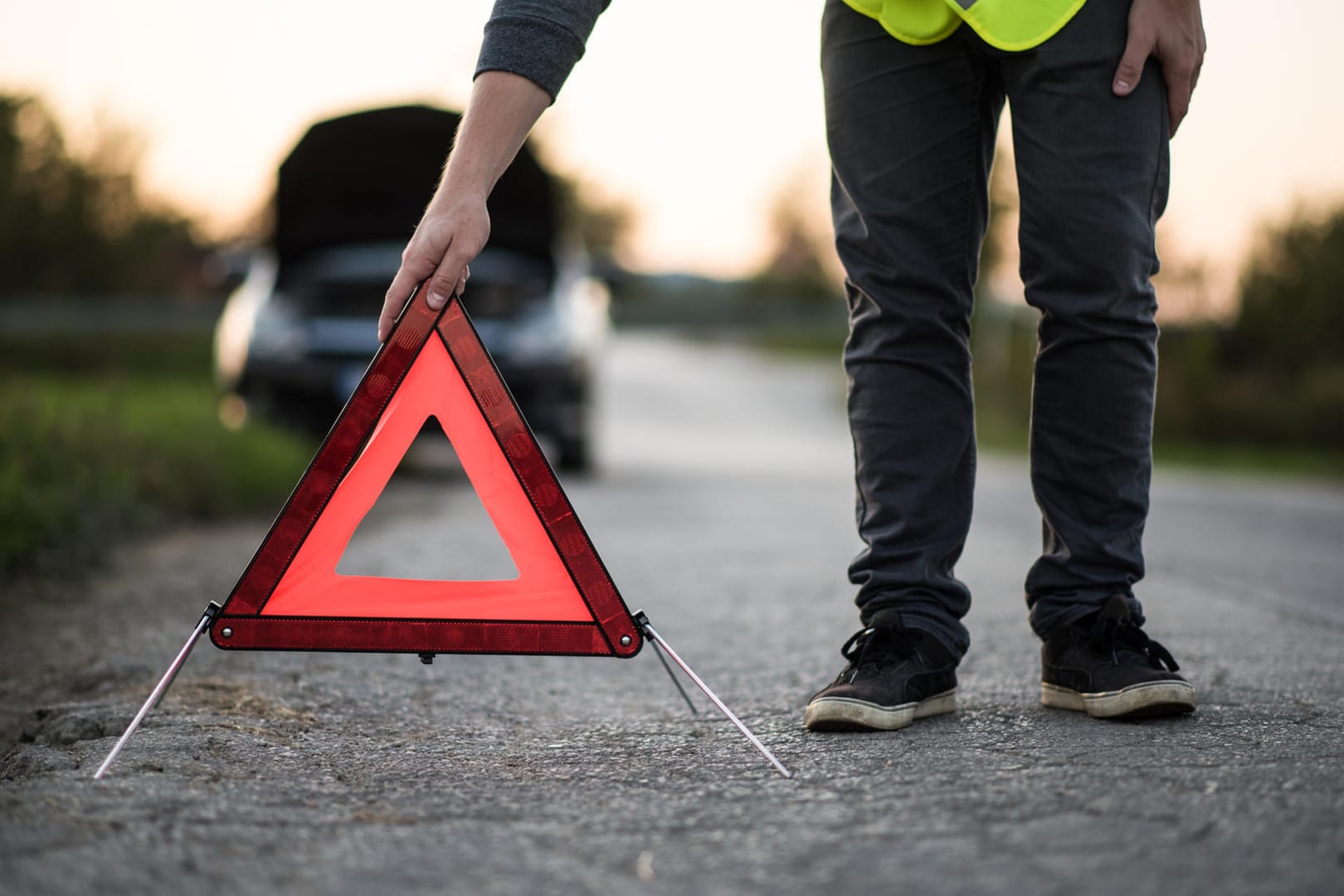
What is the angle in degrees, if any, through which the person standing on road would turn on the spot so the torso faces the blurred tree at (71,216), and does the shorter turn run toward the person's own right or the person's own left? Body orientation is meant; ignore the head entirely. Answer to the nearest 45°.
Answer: approximately 135° to the person's own right

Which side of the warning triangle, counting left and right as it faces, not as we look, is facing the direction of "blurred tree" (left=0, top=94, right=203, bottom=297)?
back

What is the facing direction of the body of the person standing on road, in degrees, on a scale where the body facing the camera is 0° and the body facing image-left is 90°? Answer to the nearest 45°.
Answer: approximately 0°

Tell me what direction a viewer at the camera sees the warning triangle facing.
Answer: facing the viewer

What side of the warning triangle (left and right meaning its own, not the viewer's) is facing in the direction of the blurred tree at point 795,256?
back

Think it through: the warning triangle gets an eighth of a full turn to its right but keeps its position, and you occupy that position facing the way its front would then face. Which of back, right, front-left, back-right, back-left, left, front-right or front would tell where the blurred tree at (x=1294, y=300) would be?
back

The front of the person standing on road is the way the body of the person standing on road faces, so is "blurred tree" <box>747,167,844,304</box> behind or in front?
behind
